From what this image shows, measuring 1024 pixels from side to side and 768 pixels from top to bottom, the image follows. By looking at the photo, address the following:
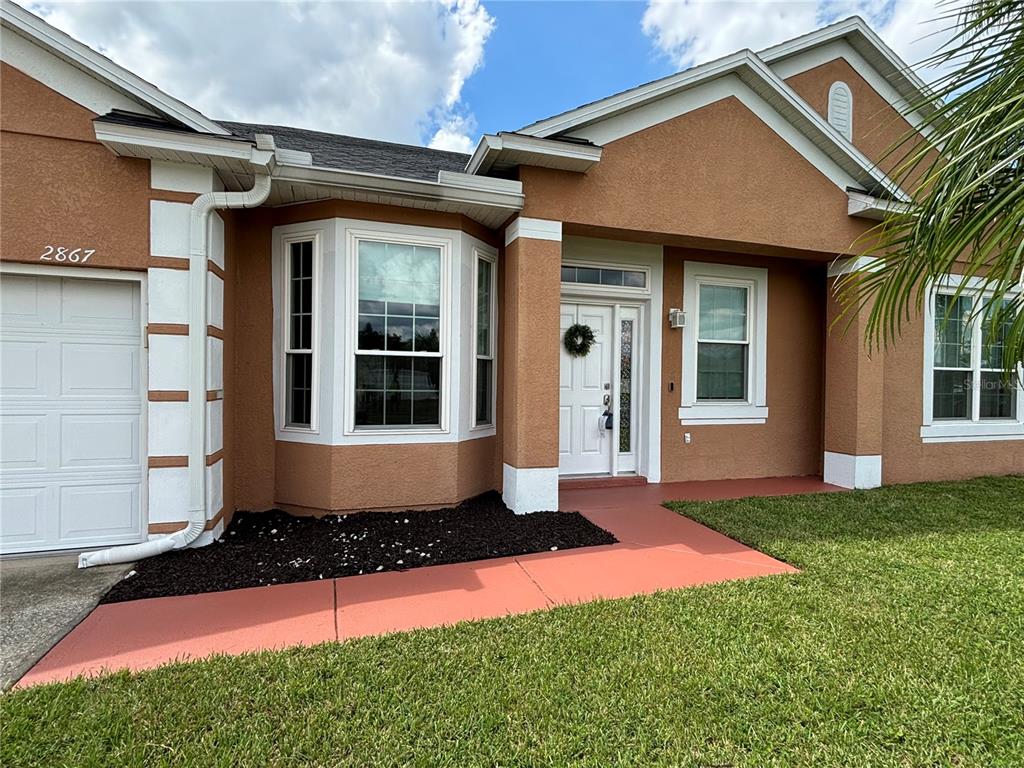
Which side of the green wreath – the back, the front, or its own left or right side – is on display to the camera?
front

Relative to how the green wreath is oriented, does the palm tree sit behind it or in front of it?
in front
